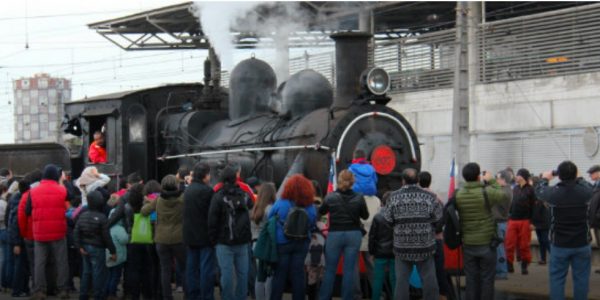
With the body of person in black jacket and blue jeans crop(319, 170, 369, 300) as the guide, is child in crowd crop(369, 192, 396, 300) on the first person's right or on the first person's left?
on the first person's right

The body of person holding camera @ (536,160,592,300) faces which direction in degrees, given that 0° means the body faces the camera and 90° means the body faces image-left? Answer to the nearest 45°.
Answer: approximately 180°

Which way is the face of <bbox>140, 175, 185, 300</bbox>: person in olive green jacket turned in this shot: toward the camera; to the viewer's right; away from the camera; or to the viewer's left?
away from the camera

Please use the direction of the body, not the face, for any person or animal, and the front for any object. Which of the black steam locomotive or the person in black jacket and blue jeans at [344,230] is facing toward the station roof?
the person in black jacket and blue jeans

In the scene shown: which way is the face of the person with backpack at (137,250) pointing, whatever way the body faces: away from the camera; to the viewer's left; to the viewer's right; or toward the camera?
away from the camera

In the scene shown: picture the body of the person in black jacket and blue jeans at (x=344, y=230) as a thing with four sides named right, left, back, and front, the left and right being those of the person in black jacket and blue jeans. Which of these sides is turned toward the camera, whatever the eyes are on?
back

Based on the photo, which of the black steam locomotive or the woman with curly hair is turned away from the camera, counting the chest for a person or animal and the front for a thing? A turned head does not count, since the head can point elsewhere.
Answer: the woman with curly hair

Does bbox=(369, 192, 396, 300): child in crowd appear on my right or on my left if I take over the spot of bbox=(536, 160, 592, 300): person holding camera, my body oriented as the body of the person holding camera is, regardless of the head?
on my left

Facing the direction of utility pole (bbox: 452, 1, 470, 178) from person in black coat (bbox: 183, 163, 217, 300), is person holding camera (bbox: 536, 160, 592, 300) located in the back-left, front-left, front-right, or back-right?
front-right

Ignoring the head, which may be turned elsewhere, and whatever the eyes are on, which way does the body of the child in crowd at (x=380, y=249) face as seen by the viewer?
away from the camera

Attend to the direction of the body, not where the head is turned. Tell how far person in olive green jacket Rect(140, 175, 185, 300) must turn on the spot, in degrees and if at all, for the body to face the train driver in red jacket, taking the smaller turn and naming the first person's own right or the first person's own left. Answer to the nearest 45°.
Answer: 0° — they already face them

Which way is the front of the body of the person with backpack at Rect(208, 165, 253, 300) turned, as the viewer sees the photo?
away from the camera

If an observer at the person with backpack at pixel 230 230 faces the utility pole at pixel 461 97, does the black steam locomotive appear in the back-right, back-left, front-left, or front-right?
front-left

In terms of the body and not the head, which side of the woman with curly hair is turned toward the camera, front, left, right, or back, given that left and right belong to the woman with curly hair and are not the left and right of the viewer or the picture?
back

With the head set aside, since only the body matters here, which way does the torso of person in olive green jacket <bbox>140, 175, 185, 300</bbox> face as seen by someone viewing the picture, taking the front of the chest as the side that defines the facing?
away from the camera
